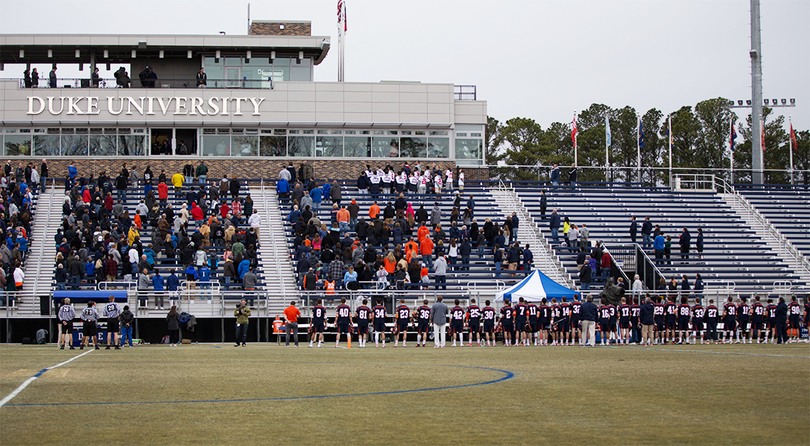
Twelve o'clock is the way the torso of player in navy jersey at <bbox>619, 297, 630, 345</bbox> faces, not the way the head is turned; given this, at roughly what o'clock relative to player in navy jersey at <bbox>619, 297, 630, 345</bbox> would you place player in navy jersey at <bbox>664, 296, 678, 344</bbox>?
player in navy jersey at <bbox>664, 296, 678, 344</bbox> is roughly at 2 o'clock from player in navy jersey at <bbox>619, 297, 630, 345</bbox>.

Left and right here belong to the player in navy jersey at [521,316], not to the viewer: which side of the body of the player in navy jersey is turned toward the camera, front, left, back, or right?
back

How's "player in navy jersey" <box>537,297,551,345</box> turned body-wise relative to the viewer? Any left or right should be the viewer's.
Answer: facing away from the viewer

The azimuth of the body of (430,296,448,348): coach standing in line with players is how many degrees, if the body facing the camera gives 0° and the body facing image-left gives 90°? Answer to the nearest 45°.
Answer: approximately 180°

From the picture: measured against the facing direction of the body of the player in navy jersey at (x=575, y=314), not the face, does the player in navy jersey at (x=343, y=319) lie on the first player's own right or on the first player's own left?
on the first player's own left

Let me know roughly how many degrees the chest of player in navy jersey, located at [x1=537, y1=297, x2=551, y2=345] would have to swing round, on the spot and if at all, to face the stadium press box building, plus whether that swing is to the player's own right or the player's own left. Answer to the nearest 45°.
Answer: approximately 45° to the player's own left

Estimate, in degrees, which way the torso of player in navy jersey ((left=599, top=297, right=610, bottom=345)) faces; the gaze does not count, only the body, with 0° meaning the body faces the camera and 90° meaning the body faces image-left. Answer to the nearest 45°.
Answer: approximately 180°

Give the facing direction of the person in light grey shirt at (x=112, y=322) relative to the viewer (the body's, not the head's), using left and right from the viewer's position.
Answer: facing away from the viewer

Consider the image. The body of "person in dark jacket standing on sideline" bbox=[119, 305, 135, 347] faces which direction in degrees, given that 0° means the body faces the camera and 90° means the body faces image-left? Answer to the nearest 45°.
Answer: approximately 180°

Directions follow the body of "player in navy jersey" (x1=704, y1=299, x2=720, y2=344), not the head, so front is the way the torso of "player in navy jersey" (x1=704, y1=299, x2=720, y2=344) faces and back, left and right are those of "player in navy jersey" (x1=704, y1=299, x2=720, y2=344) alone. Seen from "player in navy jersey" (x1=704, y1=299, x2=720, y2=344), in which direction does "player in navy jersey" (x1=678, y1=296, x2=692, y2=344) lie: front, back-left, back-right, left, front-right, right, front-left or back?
back-left

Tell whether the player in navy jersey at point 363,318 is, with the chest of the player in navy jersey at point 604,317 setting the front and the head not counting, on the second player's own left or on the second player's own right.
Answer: on the second player's own left

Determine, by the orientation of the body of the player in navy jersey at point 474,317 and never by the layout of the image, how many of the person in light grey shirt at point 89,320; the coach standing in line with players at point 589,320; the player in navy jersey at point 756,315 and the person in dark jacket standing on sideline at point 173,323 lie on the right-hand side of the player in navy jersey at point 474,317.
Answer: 2

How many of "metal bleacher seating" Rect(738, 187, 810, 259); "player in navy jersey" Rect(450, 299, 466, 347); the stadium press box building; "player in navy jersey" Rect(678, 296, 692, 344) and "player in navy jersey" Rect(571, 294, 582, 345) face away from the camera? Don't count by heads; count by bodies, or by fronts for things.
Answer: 3
